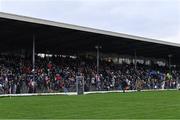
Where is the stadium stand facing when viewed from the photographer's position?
facing the viewer and to the right of the viewer
